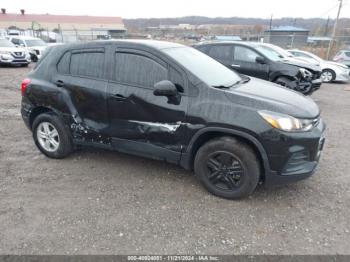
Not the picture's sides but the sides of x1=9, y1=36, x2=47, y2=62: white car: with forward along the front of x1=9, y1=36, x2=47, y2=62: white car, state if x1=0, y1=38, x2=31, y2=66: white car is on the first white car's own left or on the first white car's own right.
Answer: on the first white car's own right

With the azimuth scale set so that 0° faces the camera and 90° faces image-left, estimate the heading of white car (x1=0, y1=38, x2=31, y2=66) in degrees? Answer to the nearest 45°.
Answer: approximately 315°

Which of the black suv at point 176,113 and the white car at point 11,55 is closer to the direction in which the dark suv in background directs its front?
the black suv

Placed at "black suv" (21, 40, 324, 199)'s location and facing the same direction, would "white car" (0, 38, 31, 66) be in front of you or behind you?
behind

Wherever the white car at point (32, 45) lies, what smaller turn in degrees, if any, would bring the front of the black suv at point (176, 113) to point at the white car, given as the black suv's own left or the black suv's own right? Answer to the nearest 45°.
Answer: approximately 180°

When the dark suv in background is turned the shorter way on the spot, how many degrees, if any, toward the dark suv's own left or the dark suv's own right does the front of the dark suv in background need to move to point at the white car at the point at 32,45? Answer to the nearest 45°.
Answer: approximately 180°

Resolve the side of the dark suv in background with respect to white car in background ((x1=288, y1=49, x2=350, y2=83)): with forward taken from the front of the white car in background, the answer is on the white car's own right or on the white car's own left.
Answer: on the white car's own right
